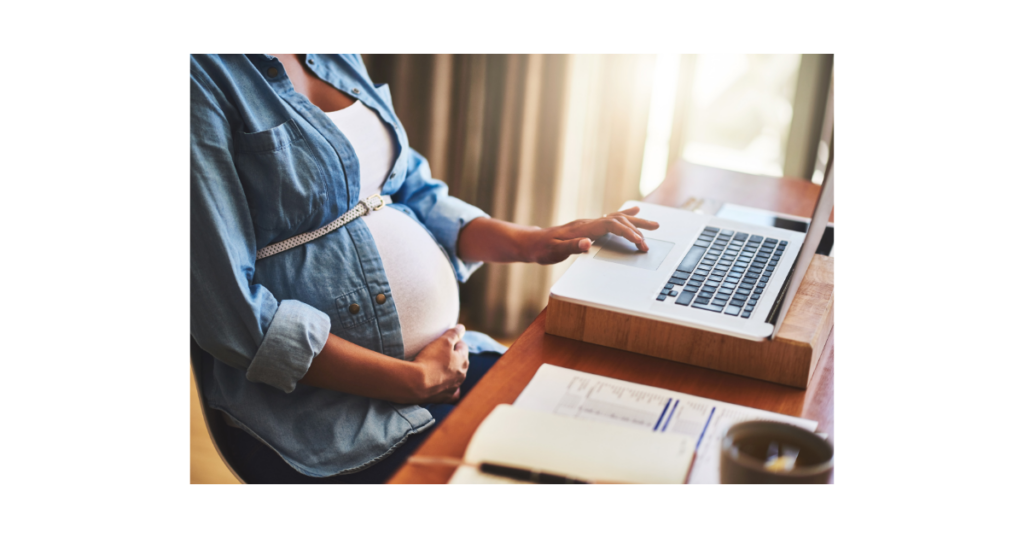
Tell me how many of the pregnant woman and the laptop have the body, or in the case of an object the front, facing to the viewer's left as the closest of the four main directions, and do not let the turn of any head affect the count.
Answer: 1

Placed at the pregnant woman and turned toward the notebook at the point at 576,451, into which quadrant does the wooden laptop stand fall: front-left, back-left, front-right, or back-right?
front-left

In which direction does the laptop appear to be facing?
to the viewer's left

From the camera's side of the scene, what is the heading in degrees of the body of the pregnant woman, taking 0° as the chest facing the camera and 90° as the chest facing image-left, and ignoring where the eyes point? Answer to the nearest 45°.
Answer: approximately 315°

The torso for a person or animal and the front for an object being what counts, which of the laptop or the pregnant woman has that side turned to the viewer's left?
the laptop
